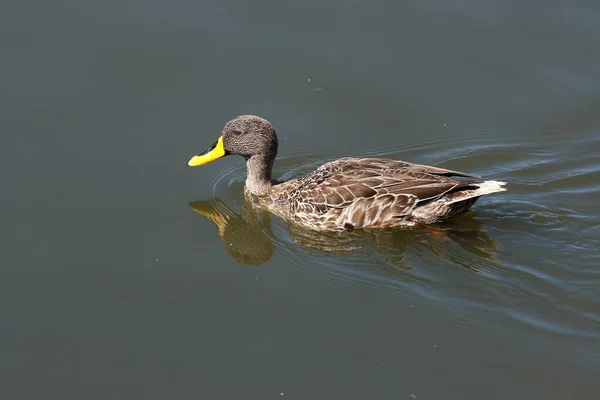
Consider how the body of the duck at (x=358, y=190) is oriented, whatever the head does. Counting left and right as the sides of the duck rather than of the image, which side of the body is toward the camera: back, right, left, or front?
left
